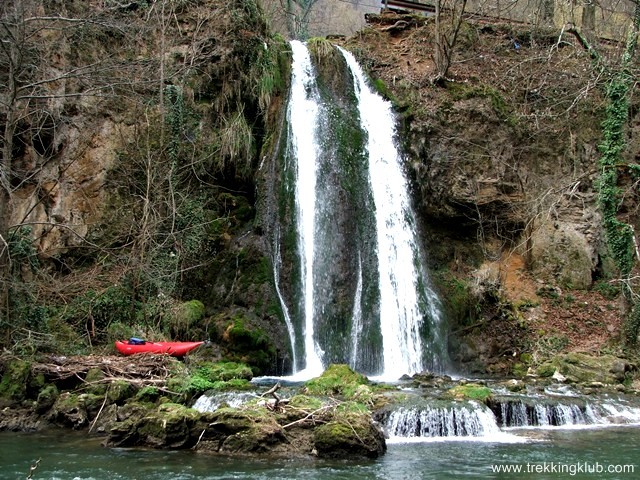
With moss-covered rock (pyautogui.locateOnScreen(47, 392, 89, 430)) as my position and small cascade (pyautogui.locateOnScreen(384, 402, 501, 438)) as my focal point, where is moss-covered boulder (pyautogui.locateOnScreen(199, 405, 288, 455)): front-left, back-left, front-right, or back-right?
front-right

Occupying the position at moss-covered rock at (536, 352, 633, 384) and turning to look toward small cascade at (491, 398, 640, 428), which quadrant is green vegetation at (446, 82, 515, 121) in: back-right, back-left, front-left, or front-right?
back-right

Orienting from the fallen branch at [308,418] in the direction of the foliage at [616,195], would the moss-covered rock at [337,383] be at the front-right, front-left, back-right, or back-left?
front-left
